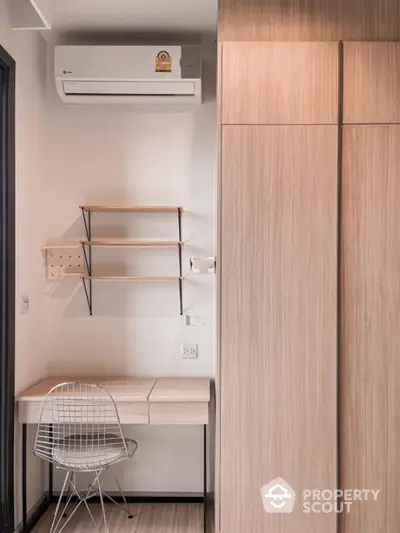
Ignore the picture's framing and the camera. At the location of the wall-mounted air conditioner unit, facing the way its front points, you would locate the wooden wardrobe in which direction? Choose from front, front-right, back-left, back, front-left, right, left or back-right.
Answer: front-left

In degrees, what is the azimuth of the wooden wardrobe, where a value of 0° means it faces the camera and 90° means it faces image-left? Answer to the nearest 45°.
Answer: approximately 0°

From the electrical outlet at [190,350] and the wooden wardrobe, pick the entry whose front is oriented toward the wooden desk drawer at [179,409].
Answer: the electrical outlet

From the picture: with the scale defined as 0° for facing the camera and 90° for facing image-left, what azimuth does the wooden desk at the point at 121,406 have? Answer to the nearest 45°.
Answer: approximately 0°

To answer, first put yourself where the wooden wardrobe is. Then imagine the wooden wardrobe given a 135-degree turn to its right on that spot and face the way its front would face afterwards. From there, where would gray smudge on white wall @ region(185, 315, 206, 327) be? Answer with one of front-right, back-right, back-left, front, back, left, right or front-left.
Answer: front
